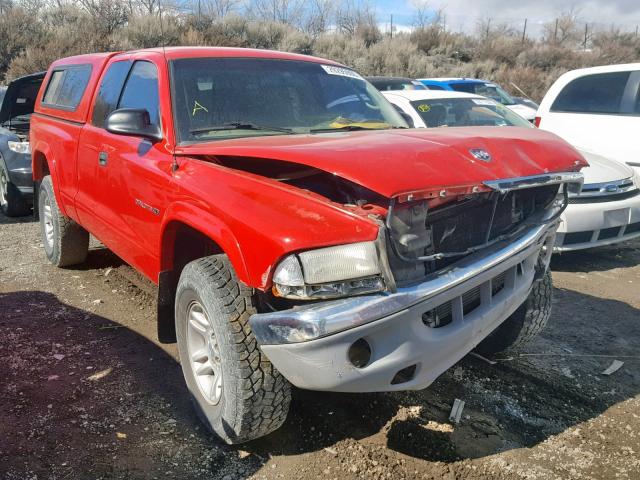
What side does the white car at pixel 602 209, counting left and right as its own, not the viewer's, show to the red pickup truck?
right

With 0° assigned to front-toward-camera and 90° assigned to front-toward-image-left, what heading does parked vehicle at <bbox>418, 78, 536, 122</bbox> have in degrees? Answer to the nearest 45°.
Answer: approximately 315°

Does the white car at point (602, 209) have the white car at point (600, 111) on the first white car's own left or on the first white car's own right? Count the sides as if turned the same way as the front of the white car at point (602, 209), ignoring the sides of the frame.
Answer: on the first white car's own left

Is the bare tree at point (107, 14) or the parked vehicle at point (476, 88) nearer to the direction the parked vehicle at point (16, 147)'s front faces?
the parked vehicle

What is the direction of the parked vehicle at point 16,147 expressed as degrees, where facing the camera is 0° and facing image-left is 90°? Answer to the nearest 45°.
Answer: approximately 315°

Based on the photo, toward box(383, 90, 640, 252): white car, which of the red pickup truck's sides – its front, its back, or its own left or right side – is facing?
left
